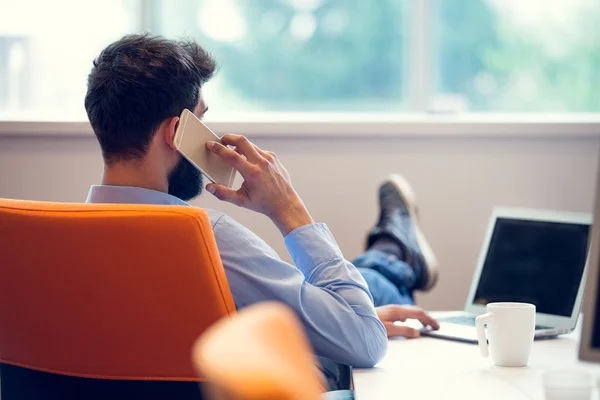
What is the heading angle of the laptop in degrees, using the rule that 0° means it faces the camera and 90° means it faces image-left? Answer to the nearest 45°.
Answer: approximately 45°

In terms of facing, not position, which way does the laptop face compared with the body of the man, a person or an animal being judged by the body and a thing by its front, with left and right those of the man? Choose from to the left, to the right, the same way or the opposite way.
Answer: the opposite way

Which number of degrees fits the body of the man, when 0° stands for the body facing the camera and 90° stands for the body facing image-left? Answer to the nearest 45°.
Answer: approximately 225°

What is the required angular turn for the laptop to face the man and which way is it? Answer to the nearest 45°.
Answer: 0° — it already faces them

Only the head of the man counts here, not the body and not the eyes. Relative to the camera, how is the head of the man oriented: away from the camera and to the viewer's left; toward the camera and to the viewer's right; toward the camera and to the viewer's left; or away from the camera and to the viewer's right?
away from the camera and to the viewer's right
